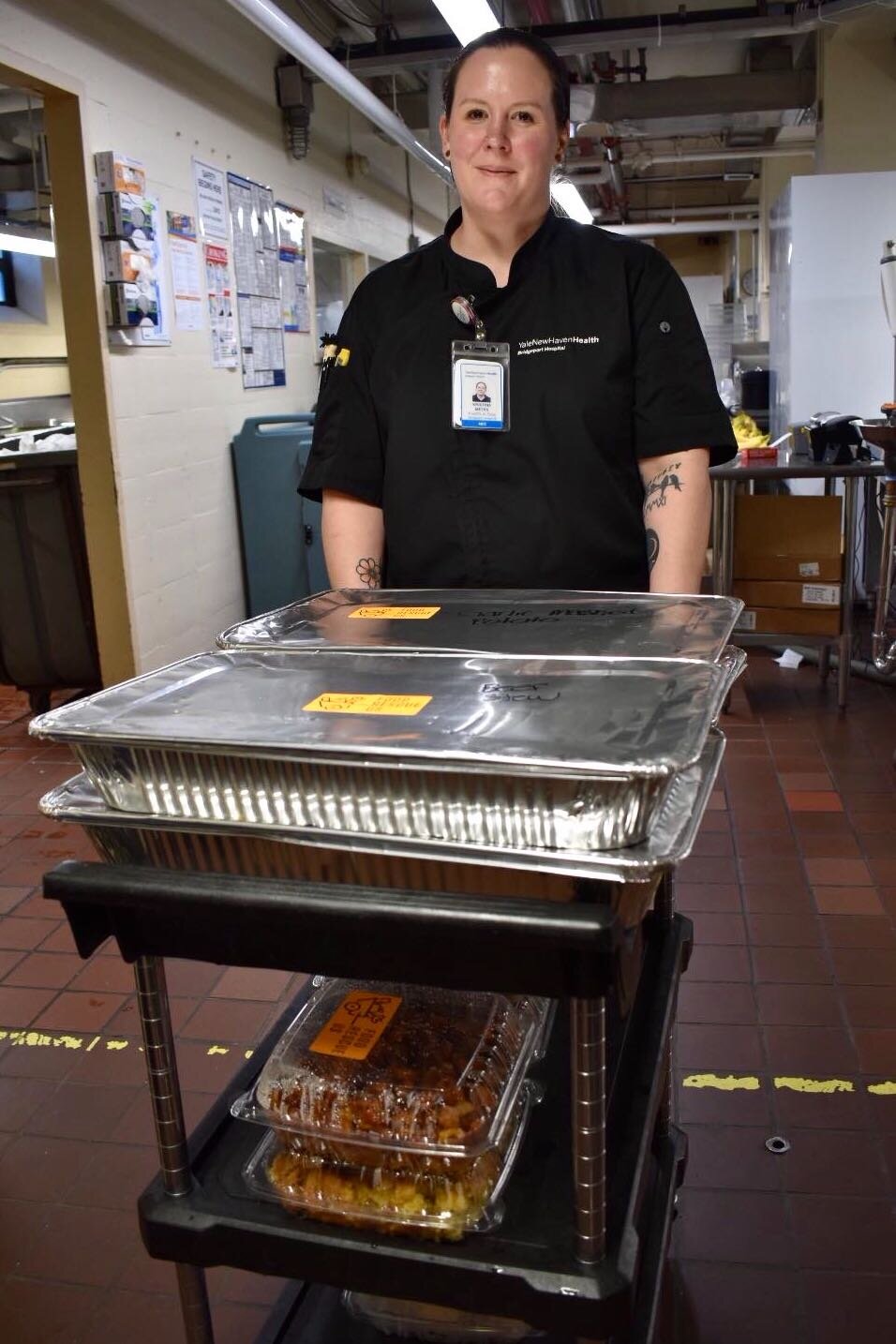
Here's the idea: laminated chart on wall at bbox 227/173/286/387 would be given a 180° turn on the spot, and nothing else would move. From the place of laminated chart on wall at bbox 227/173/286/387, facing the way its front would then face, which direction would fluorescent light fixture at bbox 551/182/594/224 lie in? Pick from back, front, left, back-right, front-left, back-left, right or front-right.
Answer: right

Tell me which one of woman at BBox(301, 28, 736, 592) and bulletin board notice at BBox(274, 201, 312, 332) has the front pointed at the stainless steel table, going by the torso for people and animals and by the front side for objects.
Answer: the bulletin board notice

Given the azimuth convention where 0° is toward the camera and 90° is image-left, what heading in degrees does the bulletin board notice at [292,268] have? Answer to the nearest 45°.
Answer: approximately 315°

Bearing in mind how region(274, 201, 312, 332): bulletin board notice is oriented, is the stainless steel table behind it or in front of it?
in front

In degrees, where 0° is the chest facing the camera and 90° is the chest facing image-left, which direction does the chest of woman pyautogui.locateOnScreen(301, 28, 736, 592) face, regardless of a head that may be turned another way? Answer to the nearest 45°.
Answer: approximately 0°

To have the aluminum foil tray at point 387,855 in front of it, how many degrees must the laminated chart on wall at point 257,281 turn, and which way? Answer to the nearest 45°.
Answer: approximately 45° to its right

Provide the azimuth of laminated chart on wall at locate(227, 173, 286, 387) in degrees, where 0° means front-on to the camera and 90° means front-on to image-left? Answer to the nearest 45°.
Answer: approximately 315°

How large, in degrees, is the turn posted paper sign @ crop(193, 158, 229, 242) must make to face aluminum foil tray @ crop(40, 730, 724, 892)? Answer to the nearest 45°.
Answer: approximately 45° to its right

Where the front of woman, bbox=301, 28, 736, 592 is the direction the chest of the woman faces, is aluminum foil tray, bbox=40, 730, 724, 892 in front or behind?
in front

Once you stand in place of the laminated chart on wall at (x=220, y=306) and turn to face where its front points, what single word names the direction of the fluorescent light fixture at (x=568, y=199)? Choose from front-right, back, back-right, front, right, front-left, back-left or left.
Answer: left

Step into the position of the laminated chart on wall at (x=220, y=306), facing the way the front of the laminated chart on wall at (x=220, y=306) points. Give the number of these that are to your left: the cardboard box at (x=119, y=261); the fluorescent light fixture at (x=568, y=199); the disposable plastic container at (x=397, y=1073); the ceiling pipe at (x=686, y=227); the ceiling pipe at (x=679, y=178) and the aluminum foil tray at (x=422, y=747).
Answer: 3
